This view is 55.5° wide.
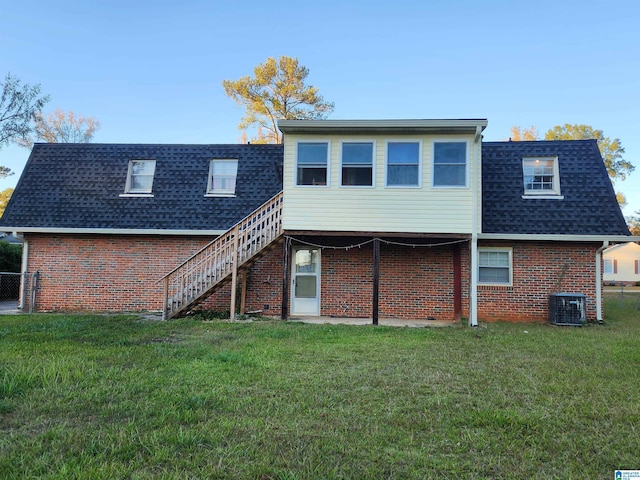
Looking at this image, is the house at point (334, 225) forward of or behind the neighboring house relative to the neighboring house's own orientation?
forward

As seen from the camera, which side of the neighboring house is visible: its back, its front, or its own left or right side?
front

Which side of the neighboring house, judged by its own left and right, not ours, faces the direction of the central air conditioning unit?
front
